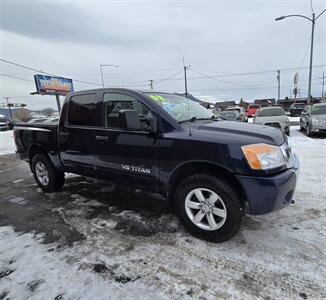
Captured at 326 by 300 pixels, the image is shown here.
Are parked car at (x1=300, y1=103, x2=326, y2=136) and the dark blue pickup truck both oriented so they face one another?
no

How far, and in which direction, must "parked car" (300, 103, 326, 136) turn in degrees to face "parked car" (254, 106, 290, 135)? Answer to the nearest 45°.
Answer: approximately 135° to its right

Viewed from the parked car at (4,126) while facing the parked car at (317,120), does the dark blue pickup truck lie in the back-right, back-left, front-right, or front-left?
front-right

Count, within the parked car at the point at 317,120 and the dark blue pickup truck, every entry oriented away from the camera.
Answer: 0

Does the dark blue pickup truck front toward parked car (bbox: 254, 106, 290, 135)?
no

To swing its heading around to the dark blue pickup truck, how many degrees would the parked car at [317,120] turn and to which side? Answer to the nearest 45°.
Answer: approximately 45° to its right

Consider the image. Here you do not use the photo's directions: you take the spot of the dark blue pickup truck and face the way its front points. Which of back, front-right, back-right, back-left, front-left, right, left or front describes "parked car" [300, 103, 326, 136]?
left

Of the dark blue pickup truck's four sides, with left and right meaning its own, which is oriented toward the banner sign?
back

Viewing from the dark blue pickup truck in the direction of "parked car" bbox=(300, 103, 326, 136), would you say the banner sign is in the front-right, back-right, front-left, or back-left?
front-left

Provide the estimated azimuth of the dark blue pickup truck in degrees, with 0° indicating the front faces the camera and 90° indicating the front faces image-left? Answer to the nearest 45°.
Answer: approximately 315°

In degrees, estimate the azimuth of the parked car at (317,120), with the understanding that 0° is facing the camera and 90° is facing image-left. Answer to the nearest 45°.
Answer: approximately 315°

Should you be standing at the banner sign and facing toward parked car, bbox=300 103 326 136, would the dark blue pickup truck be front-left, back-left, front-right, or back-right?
front-right

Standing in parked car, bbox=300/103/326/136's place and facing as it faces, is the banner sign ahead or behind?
behind

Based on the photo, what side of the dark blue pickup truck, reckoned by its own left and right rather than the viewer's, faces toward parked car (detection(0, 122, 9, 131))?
back
